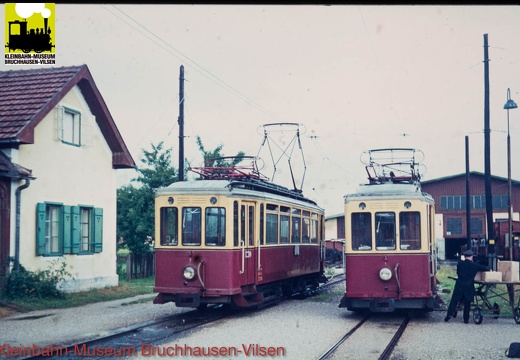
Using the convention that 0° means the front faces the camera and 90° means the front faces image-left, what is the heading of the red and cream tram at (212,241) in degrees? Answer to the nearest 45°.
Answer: approximately 45°

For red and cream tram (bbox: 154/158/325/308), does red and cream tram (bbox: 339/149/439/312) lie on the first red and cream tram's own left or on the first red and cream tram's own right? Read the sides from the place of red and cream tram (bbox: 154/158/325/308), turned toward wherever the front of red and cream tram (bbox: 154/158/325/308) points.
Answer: on the first red and cream tram's own left

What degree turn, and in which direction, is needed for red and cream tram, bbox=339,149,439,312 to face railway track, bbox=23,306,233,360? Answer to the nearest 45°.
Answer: approximately 45° to its right

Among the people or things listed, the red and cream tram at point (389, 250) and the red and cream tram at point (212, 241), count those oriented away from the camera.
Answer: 0

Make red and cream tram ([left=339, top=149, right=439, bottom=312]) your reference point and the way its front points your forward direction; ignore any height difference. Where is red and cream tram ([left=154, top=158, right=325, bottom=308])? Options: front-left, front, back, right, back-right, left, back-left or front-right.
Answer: right

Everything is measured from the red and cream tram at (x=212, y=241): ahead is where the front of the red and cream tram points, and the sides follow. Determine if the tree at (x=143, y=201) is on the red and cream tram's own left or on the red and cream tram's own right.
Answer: on the red and cream tram's own right

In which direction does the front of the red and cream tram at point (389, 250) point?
toward the camera

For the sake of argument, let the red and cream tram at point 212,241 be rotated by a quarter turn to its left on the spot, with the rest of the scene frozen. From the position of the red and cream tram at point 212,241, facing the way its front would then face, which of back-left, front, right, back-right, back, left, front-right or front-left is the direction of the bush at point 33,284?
back

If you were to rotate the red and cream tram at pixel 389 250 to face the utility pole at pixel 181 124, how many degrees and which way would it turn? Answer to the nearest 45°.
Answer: approximately 135° to its right

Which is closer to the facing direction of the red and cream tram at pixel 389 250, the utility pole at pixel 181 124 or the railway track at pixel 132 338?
the railway track

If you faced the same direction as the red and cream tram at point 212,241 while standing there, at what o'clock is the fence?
The fence is roughly at 4 o'clock from the red and cream tram.
